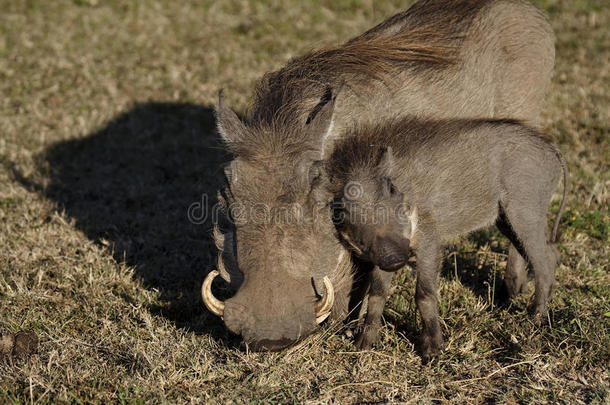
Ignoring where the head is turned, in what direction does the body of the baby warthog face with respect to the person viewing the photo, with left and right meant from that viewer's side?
facing the viewer and to the left of the viewer

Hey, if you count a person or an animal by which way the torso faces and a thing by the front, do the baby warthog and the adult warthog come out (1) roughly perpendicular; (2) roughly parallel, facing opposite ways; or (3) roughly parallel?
roughly parallel

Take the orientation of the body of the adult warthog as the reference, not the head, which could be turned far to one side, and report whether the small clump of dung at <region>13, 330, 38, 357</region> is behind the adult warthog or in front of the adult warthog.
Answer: in front

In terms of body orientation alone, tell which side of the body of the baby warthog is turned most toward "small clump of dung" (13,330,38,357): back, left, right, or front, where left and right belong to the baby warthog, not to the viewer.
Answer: front
